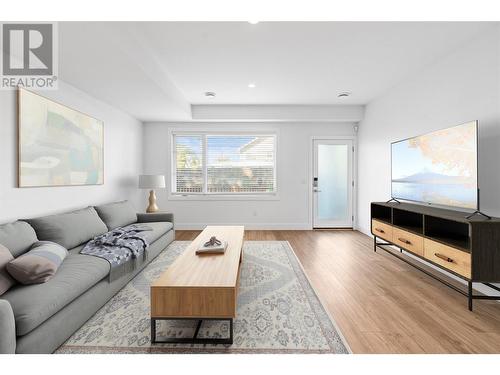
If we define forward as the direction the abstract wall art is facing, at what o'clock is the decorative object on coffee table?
The decorative object on coffee table is roughly at 12 o'clock from the abstract wall art.

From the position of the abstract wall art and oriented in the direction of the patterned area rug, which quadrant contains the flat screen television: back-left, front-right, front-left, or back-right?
front-left

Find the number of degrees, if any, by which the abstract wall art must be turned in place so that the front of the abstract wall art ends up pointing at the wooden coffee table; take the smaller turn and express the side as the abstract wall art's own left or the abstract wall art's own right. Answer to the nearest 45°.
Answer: approximately 45° to the abstract wall art's own right

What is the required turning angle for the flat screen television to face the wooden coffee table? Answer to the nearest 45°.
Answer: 0° — it already faces it

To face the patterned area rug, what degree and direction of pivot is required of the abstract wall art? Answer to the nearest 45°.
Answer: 0° — it already faces it

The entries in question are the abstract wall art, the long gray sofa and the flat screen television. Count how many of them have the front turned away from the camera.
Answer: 0

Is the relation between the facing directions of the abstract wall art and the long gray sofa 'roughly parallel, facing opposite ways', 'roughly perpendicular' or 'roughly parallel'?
roughly parallel

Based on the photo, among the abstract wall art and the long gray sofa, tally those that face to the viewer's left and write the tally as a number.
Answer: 0

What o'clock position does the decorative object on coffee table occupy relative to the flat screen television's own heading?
The decorative object on coffee table is roughly at 12 o'clock from the flat screen television.

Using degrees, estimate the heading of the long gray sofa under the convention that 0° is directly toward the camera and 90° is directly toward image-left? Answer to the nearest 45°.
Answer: approximately 315°

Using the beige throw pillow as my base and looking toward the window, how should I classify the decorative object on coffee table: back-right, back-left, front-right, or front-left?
front-right

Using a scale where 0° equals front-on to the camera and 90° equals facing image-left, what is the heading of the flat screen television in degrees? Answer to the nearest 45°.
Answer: approximately 45°

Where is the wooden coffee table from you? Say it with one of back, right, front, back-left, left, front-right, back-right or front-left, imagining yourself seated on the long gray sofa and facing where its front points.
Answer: front

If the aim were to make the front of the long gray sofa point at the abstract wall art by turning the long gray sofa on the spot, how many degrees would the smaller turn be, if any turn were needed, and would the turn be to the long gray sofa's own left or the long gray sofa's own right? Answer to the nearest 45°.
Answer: approximately 135° to the long gray sofa's own left

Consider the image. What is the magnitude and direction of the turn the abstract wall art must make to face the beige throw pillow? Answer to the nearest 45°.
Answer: approximately 45° to its right
